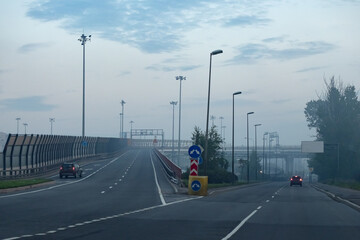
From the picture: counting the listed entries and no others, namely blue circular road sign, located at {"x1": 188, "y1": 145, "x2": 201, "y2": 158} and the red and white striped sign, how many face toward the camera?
2

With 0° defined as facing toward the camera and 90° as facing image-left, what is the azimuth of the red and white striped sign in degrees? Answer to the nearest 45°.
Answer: approximately 0°
